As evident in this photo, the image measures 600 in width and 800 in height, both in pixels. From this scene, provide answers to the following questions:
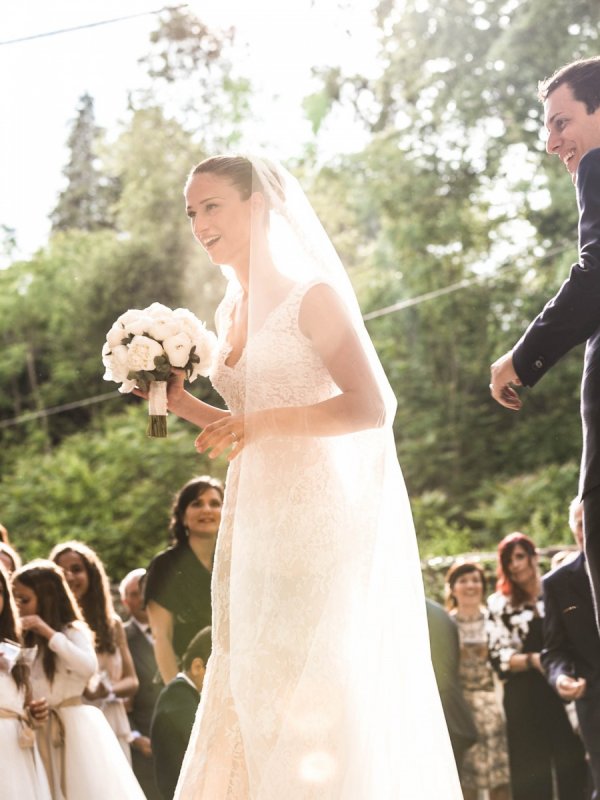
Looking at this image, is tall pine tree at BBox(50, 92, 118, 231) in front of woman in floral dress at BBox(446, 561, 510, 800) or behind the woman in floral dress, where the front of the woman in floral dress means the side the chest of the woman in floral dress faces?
behind

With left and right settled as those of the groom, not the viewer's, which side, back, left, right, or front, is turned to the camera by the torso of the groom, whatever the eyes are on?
left

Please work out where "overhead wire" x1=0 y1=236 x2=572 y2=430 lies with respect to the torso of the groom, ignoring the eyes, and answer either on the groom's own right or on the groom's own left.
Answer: on the groom's own right

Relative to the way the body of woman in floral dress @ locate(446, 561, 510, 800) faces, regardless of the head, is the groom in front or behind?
in front

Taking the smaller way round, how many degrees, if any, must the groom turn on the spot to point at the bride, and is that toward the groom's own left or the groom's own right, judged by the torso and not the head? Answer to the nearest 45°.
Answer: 0° — they already face them

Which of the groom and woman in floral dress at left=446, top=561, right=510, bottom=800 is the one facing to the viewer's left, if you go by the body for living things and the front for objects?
the groom

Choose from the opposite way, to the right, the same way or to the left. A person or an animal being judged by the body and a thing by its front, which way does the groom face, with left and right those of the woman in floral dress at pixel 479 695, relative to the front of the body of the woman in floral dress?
to the right

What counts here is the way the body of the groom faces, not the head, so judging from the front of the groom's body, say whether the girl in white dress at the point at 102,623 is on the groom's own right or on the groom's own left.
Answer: on the groom's own right

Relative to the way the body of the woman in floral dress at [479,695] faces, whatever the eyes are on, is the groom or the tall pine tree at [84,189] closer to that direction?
the groom

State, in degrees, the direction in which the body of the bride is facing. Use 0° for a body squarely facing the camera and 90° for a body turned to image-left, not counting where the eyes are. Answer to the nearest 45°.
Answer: approximately 45°

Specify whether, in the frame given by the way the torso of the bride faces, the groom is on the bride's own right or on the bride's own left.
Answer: on the bride's own left

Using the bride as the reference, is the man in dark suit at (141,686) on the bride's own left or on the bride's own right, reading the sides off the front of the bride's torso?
on the bride's own right

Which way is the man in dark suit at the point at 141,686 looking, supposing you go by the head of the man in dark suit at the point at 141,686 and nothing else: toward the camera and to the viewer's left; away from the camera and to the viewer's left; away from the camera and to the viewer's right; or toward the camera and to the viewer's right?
toward the camera and to the viewer's right

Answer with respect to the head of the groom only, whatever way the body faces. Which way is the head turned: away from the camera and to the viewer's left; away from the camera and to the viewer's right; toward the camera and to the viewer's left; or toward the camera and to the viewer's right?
toward the camera and to the viewer's left

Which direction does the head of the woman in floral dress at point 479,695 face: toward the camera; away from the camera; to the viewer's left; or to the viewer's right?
toward the camera

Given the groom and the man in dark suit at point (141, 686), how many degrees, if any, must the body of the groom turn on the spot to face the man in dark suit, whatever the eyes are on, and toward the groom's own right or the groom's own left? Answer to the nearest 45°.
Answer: approximately 45° to the groom's own right

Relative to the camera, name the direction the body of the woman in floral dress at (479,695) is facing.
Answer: toward the camera
